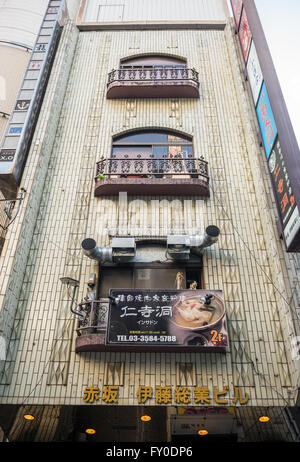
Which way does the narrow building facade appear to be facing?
toward the camera
